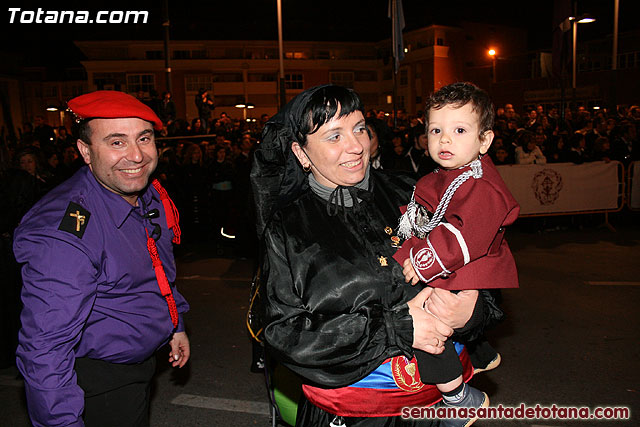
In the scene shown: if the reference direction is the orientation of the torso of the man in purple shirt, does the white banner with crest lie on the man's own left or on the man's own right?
on the man's own left

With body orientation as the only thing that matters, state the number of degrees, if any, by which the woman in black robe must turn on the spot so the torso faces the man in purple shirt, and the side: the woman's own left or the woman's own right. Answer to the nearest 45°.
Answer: approximately 135° to the woman's own right

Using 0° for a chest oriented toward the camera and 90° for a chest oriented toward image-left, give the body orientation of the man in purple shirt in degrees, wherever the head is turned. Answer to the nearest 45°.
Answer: approximately 315°

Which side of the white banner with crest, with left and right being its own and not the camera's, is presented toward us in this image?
front

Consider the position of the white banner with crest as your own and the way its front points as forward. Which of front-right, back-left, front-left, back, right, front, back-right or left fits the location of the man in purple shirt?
front

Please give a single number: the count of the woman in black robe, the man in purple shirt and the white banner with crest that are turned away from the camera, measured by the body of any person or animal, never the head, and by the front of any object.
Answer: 0

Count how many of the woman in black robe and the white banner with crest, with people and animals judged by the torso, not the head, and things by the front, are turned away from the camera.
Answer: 0

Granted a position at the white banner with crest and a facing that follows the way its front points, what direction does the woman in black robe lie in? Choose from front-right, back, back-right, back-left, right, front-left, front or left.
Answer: front

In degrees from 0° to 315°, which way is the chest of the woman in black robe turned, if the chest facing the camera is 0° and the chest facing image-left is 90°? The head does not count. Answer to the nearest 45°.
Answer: approximately 315°

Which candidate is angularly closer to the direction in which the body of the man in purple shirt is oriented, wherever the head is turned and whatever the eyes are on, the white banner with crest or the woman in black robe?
the woman in black robe
